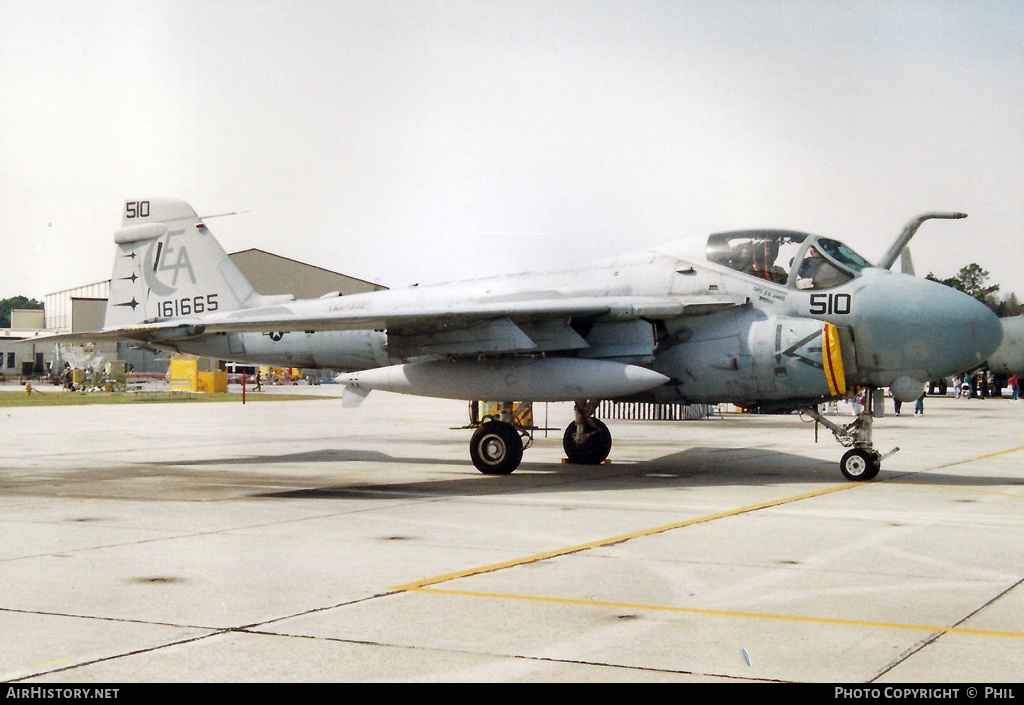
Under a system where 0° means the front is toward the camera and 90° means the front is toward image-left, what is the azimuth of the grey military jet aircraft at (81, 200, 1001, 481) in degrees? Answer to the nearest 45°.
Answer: approximately 315°
